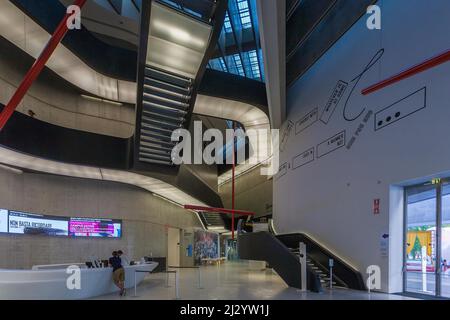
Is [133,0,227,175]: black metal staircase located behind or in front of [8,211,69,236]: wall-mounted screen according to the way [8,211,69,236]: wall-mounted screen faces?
in front

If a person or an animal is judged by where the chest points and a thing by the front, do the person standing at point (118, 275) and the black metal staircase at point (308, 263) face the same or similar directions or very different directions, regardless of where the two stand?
very different directions

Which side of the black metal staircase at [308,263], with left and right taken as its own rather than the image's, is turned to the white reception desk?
right

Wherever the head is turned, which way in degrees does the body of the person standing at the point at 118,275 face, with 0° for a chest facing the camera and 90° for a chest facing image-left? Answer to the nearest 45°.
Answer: approximately 135°

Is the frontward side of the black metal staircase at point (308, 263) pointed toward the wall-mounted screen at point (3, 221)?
no

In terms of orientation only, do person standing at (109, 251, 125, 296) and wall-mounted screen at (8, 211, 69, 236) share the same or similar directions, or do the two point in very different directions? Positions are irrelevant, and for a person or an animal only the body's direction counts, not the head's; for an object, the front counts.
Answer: very different directions

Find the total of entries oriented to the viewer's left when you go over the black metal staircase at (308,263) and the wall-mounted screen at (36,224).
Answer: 0

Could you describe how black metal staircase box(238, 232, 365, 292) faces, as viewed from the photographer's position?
facing the viewer and to the right of the viewer

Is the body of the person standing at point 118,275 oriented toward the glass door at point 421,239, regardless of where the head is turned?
no
